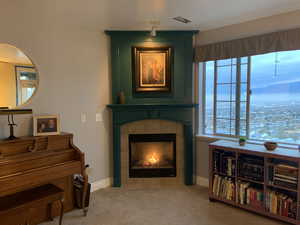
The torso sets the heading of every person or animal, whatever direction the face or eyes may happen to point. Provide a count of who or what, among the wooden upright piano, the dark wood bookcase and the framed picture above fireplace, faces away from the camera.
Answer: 0

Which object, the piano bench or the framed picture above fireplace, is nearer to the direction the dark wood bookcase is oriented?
the piano bench

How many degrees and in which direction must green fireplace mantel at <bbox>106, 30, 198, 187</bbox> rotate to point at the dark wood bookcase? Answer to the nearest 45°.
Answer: approximately 45° to its left

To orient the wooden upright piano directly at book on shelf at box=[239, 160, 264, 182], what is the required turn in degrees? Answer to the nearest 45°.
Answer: approximately 45° to its left

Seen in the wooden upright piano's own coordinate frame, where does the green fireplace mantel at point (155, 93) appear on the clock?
The green fireplace mantel is roughly at 10 o'clock from the wooden upright piano.

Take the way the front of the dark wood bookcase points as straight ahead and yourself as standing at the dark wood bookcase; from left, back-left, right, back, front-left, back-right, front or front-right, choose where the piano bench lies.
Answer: front

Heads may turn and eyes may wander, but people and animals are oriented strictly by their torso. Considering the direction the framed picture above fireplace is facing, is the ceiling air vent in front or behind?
in front

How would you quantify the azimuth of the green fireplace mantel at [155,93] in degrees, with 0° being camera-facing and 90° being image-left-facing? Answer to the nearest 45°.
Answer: approximately 0°

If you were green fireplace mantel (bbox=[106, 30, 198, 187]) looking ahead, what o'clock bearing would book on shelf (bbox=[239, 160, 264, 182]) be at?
The book on shelf is roughly at 10 o'clock from the green fireplace mantel.

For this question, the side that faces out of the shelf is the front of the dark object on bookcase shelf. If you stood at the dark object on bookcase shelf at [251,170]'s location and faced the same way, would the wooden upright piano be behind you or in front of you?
in front

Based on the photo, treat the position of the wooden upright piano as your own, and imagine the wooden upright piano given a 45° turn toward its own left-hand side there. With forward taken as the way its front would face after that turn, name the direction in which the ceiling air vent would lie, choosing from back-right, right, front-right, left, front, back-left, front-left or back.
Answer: front

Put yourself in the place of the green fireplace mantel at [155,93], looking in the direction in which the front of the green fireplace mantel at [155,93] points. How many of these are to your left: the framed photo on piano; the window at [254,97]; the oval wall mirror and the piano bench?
1

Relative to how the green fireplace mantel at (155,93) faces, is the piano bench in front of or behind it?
in front

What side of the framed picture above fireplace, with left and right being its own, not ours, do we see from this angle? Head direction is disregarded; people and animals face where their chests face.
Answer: front

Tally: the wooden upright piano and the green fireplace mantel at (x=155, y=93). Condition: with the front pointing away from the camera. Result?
0
